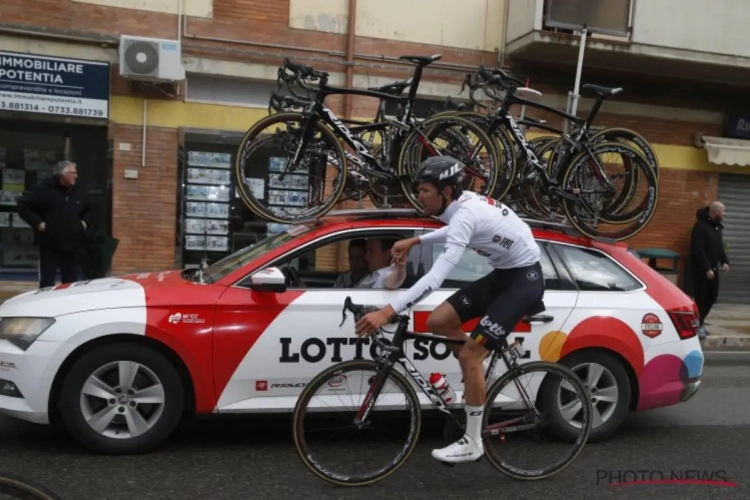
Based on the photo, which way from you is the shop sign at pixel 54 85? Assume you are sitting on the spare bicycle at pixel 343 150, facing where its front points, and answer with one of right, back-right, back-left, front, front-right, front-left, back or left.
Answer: front-right

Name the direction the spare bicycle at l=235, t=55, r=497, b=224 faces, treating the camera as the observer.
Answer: facing to the left of the viewer

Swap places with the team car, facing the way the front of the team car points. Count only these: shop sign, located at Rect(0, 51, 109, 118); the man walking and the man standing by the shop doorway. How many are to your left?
0

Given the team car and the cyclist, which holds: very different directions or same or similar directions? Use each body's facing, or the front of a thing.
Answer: same or similar directions

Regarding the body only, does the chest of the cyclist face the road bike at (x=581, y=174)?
no

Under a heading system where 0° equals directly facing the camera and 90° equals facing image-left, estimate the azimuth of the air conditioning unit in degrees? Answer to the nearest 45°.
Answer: approximately 0°

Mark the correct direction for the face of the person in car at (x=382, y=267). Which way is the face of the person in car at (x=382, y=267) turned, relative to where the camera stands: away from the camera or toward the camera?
toward the camera

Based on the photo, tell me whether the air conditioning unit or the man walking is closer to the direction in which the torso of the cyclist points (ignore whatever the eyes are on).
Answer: the air conditioning unit

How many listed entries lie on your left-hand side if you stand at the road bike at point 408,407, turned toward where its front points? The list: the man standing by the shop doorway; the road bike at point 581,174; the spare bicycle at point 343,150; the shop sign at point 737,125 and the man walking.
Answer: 0

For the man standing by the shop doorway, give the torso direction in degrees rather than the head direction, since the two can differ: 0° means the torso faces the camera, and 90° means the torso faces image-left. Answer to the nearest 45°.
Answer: approximately 315°

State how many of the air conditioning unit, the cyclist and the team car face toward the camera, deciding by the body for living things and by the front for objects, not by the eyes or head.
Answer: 1

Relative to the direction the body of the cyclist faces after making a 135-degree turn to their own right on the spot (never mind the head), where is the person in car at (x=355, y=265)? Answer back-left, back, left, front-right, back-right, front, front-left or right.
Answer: left

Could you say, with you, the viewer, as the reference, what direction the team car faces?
facing to the left of the viewer

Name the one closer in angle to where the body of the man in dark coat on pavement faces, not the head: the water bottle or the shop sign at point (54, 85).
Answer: the water bottle

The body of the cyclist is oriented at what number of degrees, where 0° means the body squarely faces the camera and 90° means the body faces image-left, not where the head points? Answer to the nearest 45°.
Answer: approximately 90°
